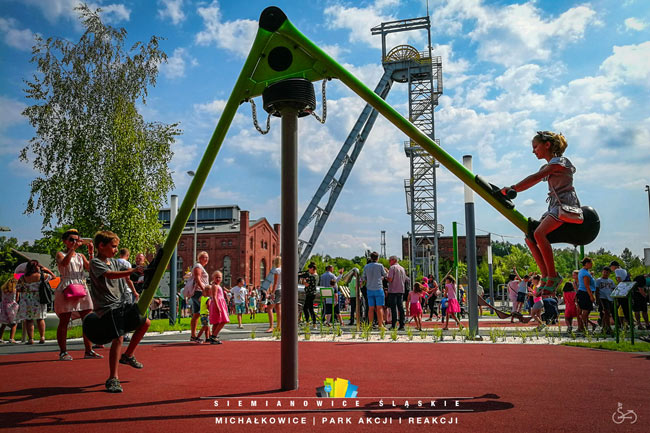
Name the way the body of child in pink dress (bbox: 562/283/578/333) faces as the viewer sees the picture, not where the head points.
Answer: away from the camera

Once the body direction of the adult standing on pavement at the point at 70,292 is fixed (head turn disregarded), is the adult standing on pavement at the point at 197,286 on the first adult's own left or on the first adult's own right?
on the first adult's own left

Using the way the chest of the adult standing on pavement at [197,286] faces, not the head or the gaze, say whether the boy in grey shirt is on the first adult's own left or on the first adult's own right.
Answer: on the first adult's own right
